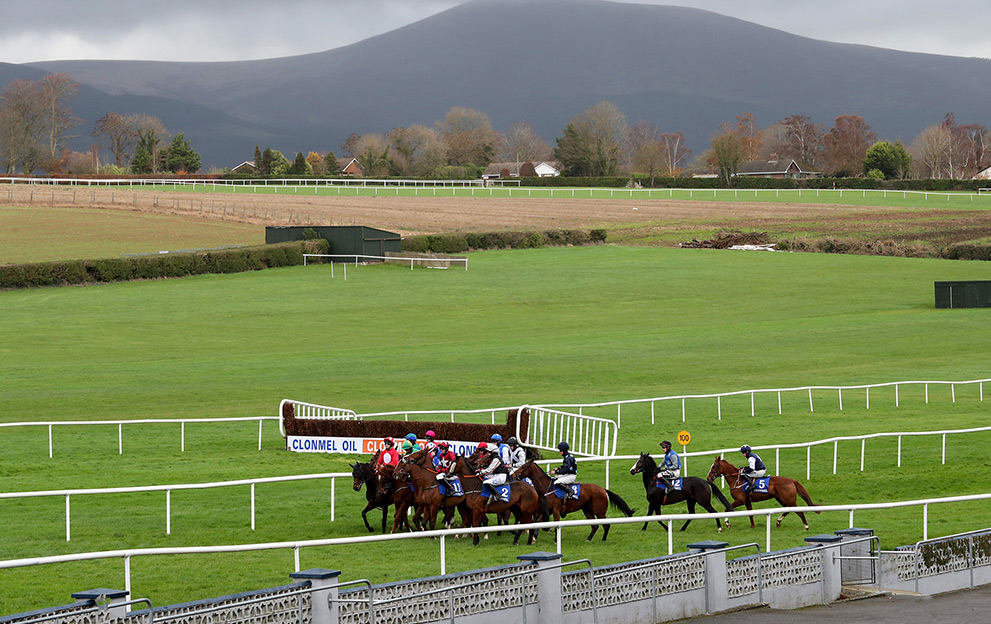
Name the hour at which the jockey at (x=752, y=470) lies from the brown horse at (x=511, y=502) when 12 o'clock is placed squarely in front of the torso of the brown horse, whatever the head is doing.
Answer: The jockey is roughly at 5 o'clock from the brown horse.

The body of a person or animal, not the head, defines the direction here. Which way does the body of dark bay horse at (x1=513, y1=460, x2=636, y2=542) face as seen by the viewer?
to the viewer's left

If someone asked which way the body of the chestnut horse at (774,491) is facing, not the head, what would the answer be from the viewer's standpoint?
to the viewer's left

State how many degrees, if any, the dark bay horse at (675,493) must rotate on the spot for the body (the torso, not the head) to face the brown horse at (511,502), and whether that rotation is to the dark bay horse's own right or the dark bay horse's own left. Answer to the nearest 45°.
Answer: approximately 45° to the dark bay horse's own left

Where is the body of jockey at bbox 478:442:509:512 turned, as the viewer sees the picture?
to the viewer's left

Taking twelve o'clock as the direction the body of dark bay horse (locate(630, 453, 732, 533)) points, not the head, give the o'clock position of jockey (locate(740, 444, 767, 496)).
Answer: The jockey is roughly at 5 o'clock from the dark bay horse.

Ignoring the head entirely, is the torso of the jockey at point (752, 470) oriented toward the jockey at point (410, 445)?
yes

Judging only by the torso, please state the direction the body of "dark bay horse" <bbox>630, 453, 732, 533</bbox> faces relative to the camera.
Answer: to the viewer's left

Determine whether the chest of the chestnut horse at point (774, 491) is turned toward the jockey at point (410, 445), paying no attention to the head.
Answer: yes

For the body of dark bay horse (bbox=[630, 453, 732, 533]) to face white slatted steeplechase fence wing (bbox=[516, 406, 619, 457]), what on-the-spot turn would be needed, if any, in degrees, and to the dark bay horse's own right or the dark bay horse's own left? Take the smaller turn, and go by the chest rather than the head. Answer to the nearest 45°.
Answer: approximately 90° to the dark bay horse's own right

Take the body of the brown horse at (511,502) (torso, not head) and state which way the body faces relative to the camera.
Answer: to the viewer's left
